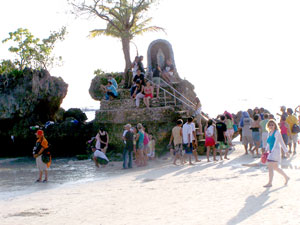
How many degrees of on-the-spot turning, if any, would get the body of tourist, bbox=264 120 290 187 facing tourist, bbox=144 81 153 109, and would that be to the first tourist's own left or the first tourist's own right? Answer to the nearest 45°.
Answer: approximately 90° to the first tourist's own right

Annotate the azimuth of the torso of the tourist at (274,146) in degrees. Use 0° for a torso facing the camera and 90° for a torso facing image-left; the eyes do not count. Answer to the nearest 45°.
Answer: approximately 45°

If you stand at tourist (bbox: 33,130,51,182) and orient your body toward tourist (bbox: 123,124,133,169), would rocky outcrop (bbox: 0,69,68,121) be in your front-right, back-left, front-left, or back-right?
front-left

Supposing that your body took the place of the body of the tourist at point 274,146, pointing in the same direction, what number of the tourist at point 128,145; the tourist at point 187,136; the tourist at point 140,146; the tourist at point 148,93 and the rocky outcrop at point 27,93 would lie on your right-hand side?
5

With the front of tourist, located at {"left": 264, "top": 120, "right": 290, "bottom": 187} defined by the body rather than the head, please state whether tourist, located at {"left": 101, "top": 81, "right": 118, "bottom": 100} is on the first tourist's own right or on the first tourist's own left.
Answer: on the first tourist's own right

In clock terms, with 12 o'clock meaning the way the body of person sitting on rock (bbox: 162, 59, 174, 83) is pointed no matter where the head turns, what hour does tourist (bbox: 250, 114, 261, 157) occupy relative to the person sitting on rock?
The tourist is roughly at 10 o'clock from the person sitting on rock.

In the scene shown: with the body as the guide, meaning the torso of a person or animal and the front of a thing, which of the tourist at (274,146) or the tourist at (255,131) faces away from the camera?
the tourist at (255,131)

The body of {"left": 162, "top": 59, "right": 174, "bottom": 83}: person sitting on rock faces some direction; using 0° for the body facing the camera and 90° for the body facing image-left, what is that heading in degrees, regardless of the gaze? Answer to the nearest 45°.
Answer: approximately 45°

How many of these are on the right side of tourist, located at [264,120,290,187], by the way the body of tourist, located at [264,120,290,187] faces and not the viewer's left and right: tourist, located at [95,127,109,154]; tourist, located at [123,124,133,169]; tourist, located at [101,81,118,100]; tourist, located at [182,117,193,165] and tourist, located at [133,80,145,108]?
5

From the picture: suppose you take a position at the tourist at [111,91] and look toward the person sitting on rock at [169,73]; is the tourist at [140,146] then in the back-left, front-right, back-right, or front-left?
back-right

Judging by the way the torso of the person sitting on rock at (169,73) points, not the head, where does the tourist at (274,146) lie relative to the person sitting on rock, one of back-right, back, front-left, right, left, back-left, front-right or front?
front-left

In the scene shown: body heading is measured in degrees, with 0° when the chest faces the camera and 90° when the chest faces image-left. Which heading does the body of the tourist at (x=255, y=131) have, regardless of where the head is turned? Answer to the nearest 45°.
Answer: approximately 180°

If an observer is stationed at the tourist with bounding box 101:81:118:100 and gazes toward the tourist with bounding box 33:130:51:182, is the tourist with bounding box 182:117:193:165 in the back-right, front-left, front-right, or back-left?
front-left

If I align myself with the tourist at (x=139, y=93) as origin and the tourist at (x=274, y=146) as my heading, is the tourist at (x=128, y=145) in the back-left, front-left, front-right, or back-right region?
front-right
